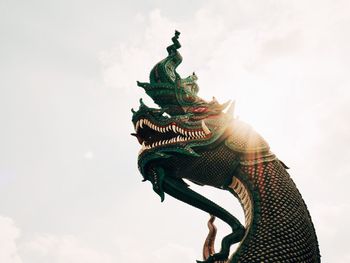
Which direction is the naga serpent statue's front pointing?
to the viewer's left
